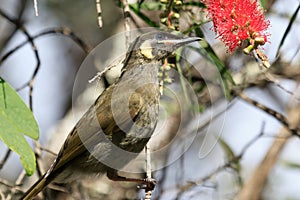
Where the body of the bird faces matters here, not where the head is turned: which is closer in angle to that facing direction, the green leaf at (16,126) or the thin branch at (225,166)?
the thin branch

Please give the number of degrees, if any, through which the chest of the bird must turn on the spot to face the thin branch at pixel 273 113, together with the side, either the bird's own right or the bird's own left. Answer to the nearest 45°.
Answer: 0° — it already faces it

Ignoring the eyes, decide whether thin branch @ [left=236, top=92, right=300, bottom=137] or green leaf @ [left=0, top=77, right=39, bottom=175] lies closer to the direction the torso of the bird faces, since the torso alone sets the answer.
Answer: the thin branch

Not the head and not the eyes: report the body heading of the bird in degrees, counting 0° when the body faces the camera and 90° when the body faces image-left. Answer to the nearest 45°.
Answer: approximately 270°

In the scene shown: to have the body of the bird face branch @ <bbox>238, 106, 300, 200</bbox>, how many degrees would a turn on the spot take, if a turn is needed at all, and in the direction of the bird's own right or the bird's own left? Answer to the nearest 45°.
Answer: approximately 45° to the bird's own left

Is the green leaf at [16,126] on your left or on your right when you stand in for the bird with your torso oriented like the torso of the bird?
on your right

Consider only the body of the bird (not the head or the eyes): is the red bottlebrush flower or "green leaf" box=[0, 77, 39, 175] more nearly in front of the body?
the red bottlebrush flower

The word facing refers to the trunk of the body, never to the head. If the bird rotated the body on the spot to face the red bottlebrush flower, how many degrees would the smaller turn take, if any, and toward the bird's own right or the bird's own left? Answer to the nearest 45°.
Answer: approximately 45° to the bird's own right
